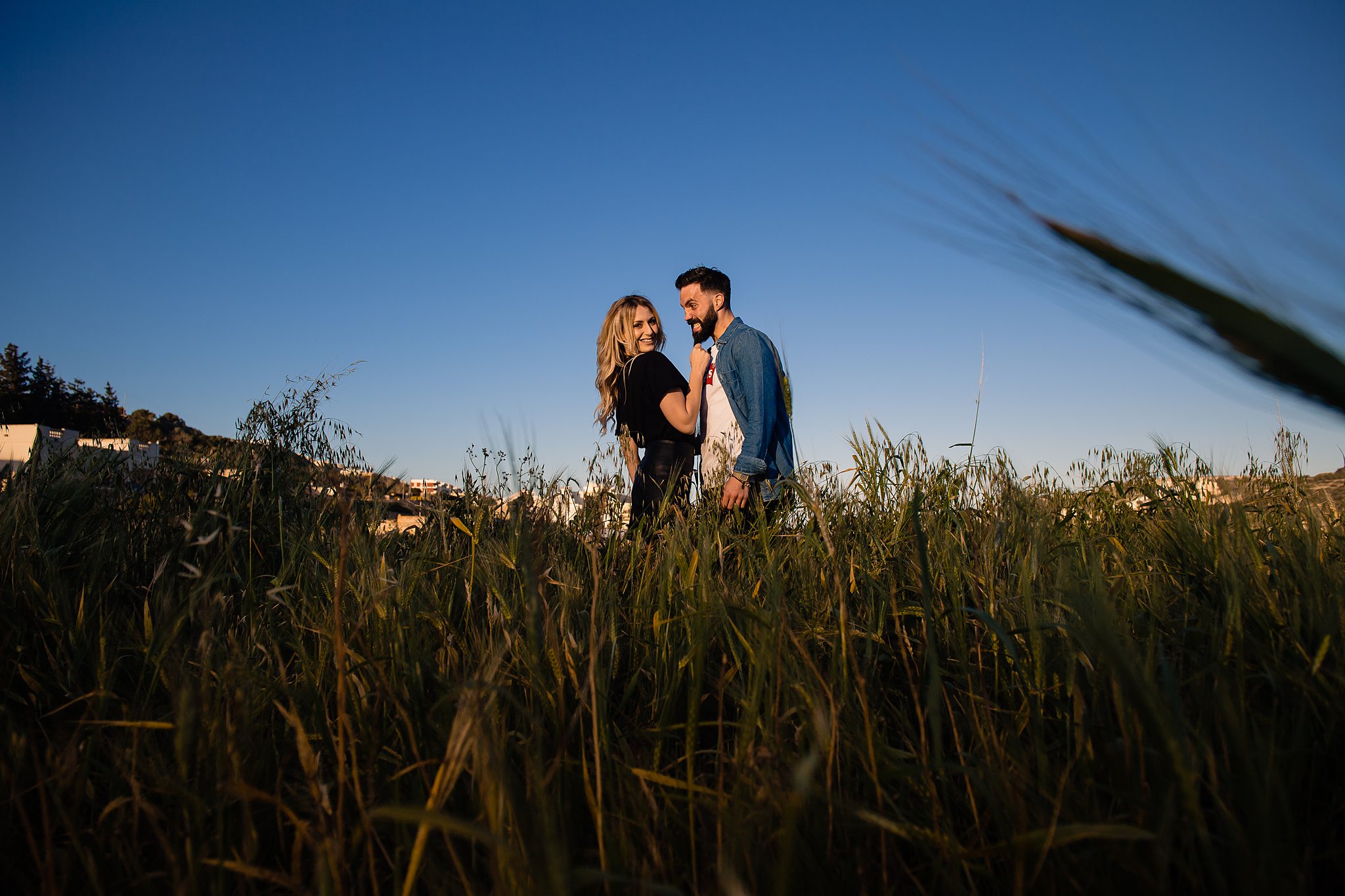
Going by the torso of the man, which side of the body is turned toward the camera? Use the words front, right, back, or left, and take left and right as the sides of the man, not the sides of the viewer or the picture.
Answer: left

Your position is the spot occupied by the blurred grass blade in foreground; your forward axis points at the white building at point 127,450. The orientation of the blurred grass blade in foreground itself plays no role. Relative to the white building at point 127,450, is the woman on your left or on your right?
right

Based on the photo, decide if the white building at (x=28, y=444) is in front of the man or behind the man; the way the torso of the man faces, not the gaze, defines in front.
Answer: in front

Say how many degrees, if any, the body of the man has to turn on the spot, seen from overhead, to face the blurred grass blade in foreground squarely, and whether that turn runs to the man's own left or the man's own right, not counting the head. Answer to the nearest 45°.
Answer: approximately 90° to the man's own left

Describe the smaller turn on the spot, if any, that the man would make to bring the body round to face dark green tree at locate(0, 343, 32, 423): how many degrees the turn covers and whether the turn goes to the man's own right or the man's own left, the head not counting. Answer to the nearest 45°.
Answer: approximately 45° to the man's own right
